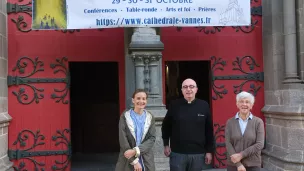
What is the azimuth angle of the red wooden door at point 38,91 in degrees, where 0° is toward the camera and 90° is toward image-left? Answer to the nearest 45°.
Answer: approximately 0°

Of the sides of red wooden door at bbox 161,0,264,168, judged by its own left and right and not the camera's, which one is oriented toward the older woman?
front

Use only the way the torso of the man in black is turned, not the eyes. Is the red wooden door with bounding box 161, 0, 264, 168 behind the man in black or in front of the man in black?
behind

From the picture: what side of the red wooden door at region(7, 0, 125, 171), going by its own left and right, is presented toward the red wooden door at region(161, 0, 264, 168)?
left

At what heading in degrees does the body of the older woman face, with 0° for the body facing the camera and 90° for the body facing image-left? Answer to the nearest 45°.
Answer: approximately 0°

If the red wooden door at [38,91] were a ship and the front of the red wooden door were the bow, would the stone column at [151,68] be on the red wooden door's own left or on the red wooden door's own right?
on the red wooden door's own left

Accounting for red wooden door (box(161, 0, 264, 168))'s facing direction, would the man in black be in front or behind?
in front
